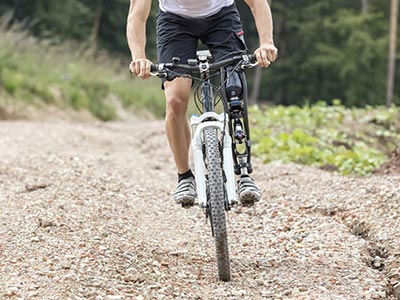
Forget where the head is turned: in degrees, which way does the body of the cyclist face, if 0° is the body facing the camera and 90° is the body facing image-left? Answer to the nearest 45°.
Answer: approximately 0°
